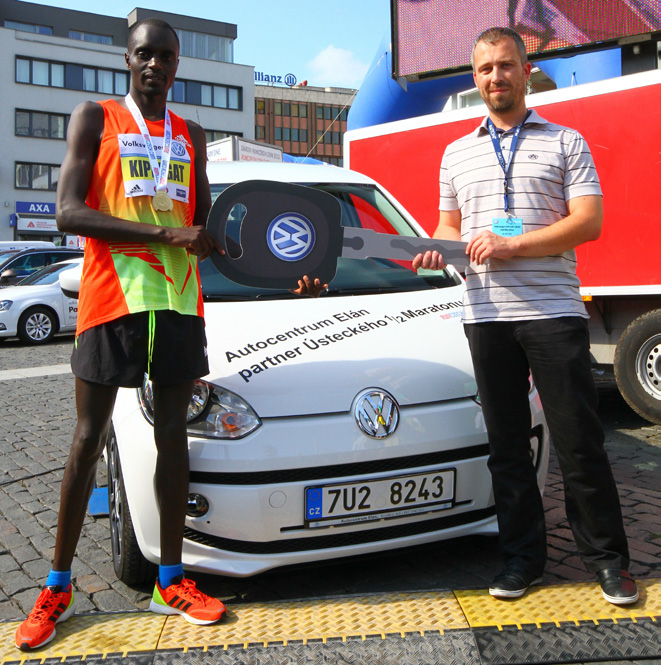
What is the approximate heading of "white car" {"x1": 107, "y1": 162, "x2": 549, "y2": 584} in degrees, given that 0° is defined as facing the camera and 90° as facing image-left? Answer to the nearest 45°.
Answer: approximately 315°

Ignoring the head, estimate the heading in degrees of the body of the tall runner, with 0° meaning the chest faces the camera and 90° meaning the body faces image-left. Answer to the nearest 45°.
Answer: approximately 0°

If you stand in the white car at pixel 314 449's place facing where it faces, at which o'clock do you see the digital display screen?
The digital display screen is roughly at 8 o'clock from the white car.
